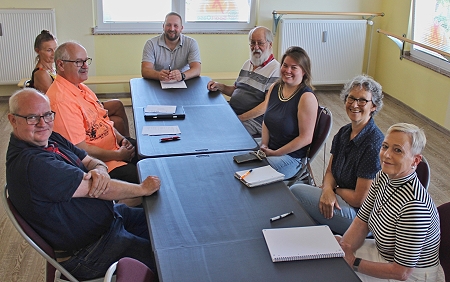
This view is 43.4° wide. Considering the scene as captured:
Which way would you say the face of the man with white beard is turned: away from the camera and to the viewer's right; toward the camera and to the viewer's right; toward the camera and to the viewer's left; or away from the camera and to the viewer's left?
toward the camera and to the viewer's left

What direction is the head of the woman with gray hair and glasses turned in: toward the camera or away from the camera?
toward the camera

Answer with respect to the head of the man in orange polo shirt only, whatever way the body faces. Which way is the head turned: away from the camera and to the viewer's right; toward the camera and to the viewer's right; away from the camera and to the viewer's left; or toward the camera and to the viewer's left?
toward the camera and to the viewer's right

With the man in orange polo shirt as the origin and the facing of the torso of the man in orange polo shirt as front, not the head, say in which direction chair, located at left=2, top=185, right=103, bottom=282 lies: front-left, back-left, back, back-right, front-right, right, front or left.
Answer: front-right

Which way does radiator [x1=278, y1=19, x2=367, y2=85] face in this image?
toward the camera

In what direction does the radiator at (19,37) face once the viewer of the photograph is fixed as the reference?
facing the viewer

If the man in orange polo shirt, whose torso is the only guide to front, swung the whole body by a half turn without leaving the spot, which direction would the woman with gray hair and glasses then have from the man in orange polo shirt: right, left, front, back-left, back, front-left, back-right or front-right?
back

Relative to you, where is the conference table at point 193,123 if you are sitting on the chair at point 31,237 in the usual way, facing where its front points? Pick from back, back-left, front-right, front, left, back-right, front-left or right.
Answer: front-left

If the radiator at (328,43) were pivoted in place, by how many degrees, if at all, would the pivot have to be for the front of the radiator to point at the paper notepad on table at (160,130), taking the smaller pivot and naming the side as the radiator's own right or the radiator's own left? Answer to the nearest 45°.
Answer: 0° — it already faces it

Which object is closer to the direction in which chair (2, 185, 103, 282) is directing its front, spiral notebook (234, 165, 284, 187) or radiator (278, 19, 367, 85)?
the spiral notebook

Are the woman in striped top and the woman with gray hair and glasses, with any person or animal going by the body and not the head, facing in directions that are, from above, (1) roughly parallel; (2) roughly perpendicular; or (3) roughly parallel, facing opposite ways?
roughly parallel

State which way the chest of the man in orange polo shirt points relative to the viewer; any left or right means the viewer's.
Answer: facing the viewer and to the right of the viewer

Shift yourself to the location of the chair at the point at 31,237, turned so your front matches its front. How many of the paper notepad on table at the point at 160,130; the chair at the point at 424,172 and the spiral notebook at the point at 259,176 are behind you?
0

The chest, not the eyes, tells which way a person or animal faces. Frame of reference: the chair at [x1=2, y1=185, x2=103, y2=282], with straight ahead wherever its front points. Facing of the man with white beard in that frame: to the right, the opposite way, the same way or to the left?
the opposite way

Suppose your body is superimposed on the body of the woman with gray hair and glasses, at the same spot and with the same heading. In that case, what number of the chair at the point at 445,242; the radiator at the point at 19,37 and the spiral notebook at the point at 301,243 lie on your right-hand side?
1

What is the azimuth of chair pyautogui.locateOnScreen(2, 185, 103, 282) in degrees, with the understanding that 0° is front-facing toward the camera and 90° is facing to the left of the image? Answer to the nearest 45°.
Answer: approximately 270°

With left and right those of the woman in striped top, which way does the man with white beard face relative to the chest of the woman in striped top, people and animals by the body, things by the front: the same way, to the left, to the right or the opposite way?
the same way

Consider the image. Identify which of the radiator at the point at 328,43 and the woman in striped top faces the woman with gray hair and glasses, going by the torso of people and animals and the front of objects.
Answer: the radiator

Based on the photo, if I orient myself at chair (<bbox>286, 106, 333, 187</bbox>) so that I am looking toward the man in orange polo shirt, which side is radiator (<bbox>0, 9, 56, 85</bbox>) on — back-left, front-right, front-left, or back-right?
front-right

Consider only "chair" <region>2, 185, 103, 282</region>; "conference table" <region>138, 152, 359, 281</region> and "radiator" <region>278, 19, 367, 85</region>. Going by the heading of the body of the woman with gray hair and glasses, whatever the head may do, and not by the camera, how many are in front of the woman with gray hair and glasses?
2
